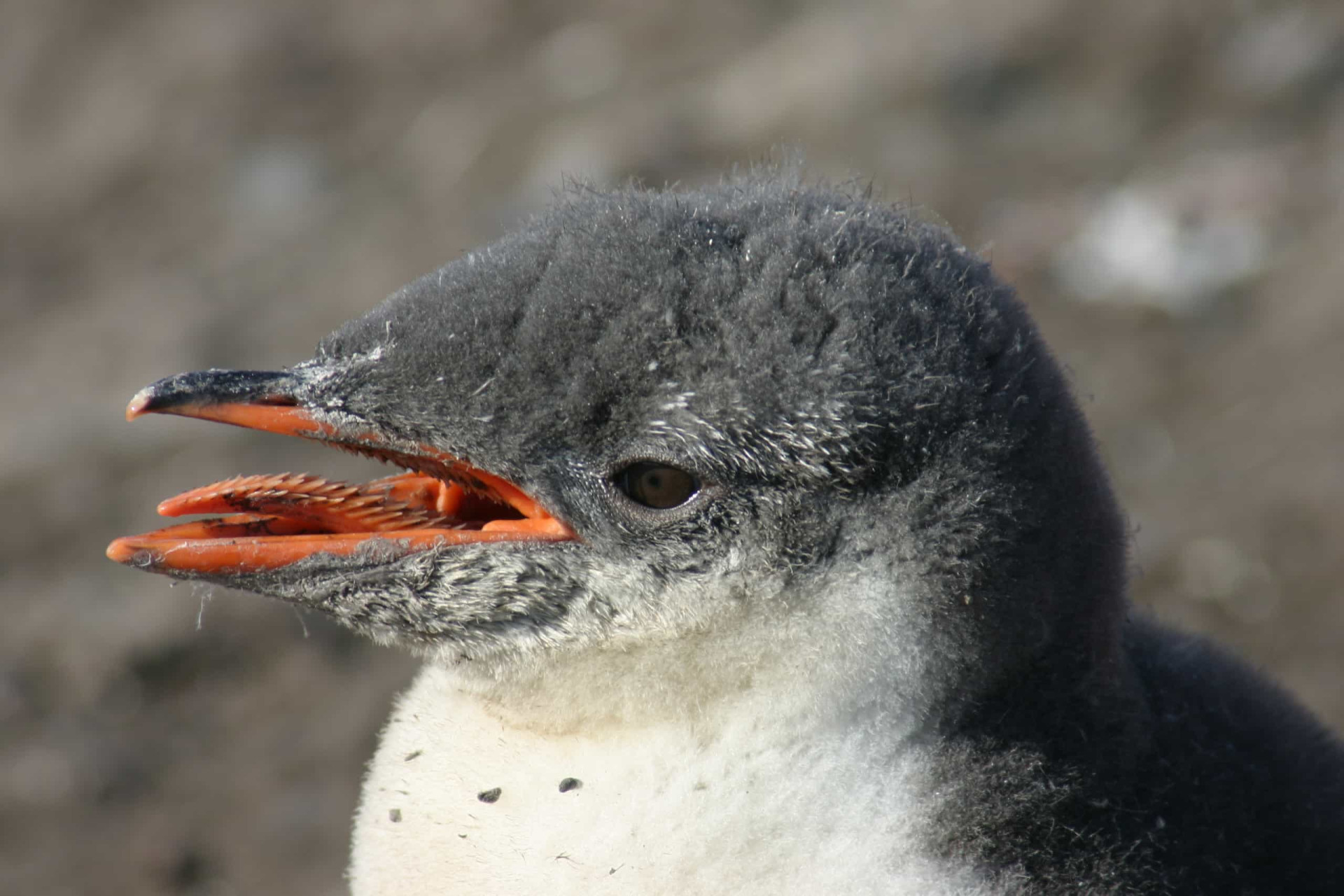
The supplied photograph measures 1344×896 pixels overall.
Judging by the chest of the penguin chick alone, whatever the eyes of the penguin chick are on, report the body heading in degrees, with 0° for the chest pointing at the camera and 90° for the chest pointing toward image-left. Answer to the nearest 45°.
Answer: approximately 90°
